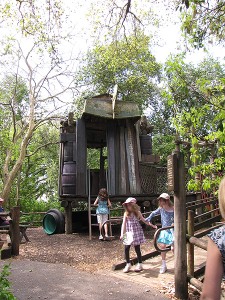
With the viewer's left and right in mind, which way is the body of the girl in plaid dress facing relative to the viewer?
facing the viewer and to the left of the viewer

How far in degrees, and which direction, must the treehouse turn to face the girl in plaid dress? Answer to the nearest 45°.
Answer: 0° — it already faces them

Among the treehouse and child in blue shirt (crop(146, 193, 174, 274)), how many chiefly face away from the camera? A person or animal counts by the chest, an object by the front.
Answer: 0

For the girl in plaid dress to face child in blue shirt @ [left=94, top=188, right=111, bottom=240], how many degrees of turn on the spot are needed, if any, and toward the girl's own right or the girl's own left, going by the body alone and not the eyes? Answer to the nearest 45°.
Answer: approximately 135° to the girl's own right

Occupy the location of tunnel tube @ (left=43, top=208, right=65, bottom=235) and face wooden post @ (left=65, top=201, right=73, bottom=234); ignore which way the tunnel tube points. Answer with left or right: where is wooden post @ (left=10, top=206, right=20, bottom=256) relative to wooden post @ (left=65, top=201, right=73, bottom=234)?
right

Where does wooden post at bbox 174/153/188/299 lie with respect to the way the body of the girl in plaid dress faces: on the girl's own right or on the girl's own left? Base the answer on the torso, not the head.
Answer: on the girl's own left

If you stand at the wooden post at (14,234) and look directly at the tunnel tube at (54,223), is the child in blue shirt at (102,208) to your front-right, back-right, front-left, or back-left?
front-right

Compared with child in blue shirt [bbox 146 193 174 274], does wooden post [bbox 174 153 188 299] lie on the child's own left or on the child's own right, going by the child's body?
on the child's own left

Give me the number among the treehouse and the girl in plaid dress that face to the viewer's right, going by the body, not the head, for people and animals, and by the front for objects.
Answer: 0

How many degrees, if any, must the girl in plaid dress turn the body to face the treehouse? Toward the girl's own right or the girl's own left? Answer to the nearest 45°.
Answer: approximately 135° to the girl's own right

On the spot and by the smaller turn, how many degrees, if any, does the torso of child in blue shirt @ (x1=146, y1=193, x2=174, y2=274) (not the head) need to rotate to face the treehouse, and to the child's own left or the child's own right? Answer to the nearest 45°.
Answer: approximately 135° to the child's own right

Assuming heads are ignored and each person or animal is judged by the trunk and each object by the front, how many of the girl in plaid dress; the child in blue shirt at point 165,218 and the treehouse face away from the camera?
0

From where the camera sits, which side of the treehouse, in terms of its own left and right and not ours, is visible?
front

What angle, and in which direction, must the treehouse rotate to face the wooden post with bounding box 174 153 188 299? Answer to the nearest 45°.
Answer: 0° — it already faces it
